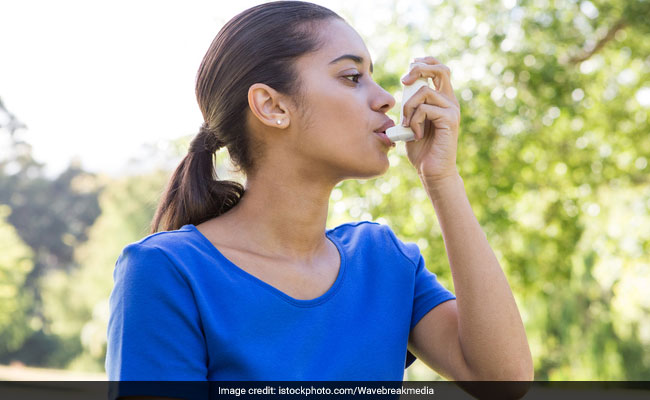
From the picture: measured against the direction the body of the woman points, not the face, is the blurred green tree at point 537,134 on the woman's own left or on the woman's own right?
on the woman's own left

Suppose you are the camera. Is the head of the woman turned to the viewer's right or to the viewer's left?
to the viewer's right

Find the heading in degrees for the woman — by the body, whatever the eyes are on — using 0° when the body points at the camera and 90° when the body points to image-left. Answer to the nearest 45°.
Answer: approximately 315°
